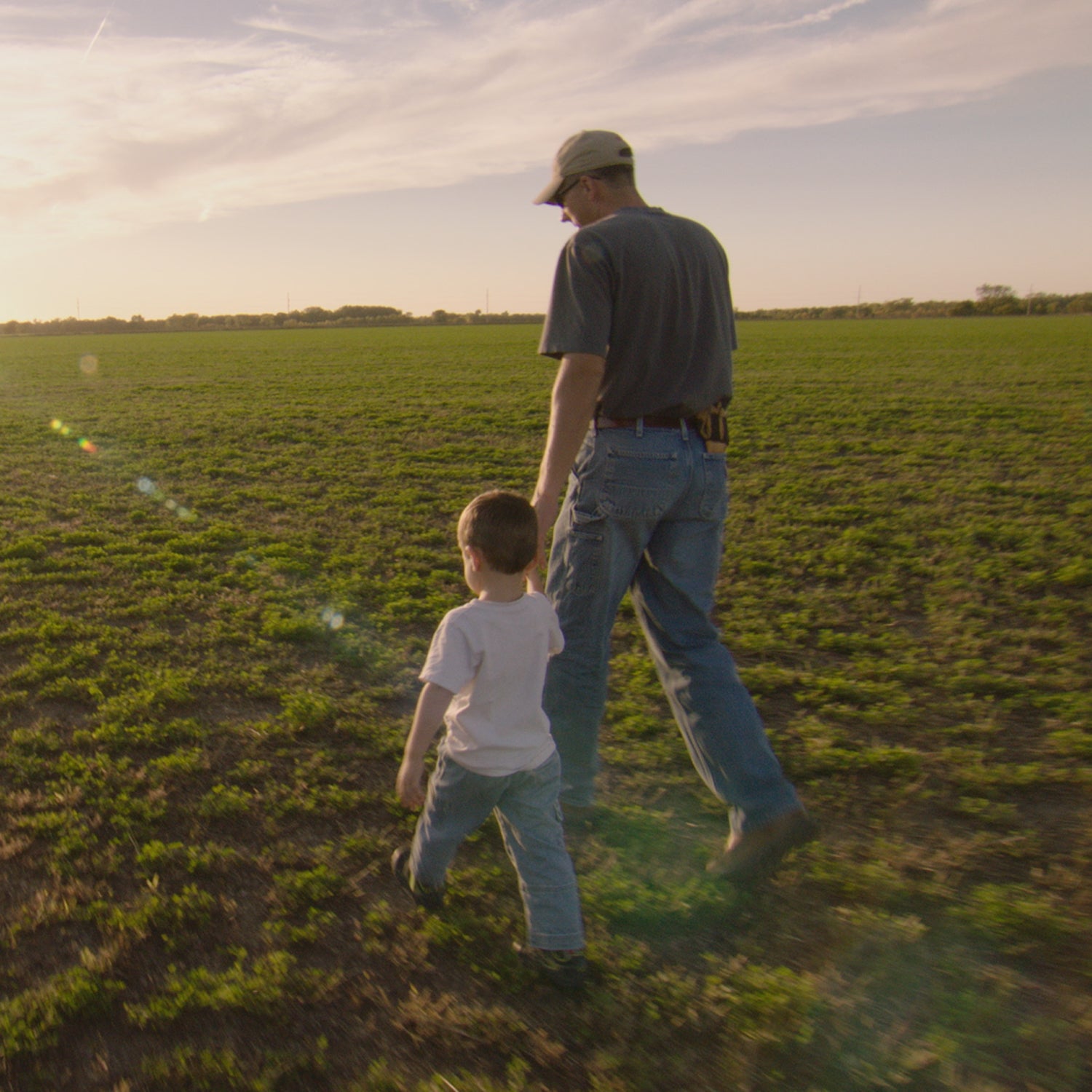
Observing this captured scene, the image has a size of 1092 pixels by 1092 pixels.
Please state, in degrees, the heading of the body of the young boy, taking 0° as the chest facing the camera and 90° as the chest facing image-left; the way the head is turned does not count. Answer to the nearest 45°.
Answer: approximately 135°

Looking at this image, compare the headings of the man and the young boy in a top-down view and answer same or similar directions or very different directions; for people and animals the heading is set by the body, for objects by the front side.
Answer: same or similar directions

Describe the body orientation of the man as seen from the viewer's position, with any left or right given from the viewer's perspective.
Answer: facing away from the viewer and to the left of the viewer

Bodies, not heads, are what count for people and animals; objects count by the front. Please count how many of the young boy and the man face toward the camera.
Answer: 0
